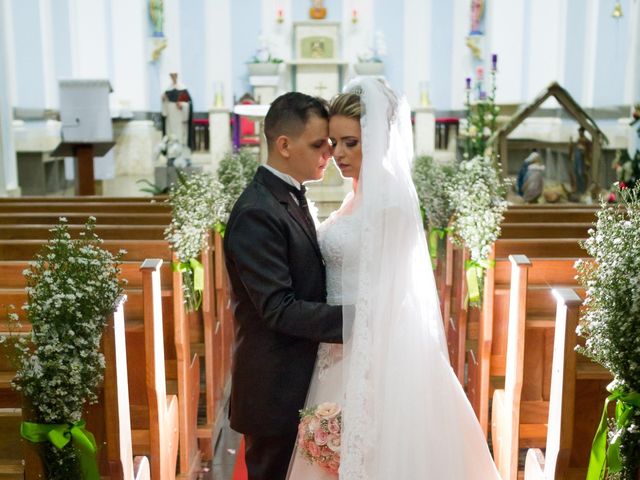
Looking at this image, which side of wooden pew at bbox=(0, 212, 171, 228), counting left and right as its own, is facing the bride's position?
back

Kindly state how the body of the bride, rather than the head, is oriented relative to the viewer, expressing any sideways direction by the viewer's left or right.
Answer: facing to the left of the viewer

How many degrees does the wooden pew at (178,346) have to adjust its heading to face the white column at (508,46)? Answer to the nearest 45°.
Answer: approximately 45° to its right

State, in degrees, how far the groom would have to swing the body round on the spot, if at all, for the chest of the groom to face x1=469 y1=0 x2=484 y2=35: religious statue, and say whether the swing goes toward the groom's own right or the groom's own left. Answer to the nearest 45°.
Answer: approximately 90° to the groom's own left

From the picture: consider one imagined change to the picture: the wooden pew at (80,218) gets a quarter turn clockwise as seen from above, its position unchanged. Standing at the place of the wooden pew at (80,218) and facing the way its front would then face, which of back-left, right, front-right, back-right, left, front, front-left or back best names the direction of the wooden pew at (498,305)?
front-right

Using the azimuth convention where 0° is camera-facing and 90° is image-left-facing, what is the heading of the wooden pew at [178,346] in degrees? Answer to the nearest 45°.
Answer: approximately 180°

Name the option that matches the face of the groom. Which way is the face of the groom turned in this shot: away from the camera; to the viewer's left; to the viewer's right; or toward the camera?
to the viewer's right

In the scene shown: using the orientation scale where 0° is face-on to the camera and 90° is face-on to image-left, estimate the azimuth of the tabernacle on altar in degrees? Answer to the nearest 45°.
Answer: approximately 0°

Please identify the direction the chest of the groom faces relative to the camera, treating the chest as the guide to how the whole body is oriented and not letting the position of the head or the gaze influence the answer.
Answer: to the viewer's right
